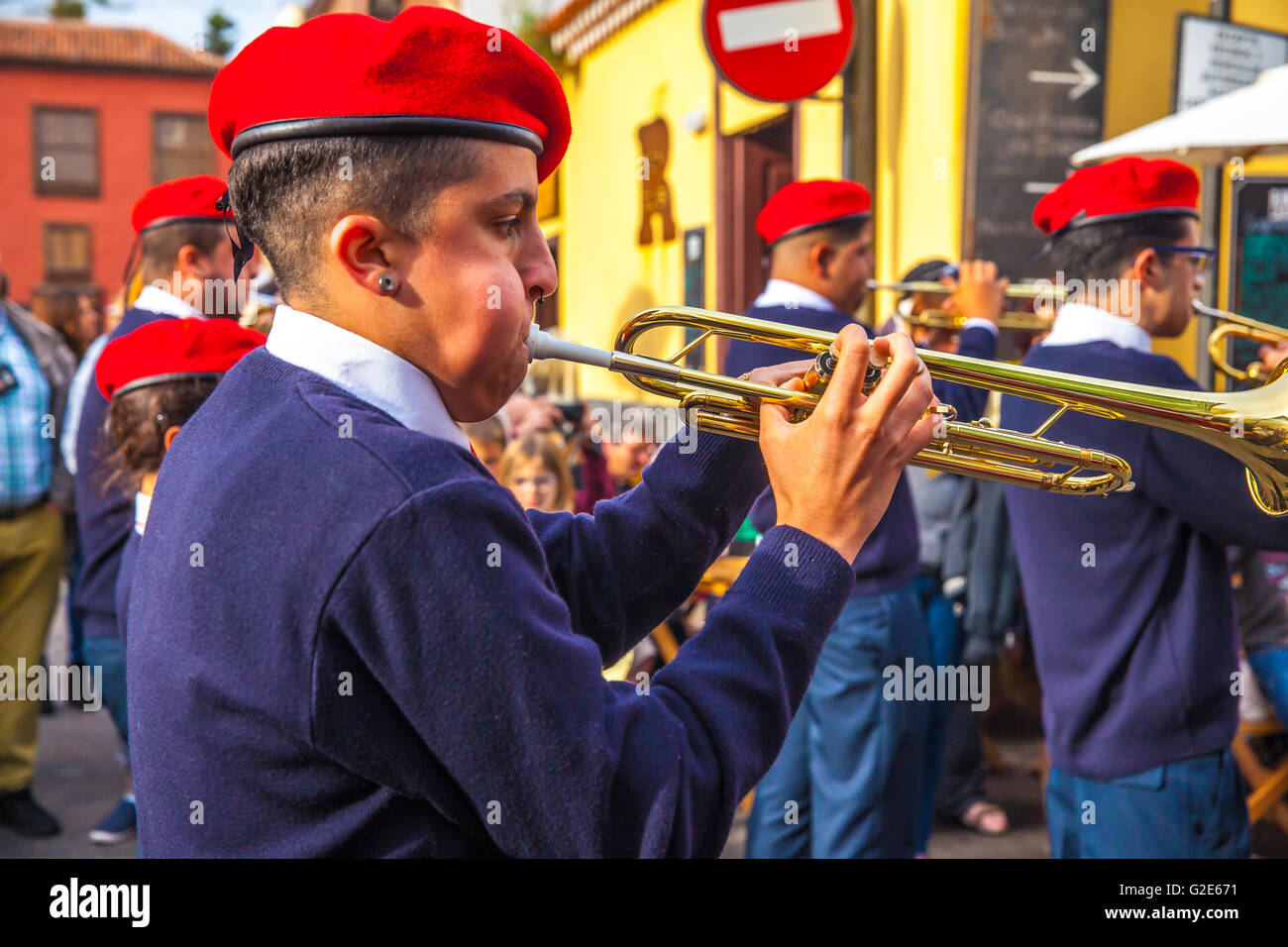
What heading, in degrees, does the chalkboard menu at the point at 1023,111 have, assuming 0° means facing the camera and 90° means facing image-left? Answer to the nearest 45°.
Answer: approximately 0°

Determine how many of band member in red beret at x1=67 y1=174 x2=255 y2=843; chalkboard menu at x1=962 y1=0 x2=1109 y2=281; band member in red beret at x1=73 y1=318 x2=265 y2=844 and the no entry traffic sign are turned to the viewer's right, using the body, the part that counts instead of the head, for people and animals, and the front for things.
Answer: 2

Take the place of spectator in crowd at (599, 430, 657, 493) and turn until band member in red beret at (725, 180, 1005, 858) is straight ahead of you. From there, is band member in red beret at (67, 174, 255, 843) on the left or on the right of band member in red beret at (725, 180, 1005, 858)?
right

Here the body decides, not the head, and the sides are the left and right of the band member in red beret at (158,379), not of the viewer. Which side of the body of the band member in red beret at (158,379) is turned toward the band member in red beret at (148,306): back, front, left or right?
left

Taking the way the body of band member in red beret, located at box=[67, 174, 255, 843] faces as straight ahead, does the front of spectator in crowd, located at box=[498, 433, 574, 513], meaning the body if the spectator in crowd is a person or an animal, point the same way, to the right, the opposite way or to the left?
to the right

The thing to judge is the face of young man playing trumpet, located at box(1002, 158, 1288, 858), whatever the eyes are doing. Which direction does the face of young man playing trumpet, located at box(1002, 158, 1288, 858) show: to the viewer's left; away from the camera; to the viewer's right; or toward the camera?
to the viewer's right

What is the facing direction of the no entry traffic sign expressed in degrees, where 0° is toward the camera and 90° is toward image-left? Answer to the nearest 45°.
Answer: approximately 0°

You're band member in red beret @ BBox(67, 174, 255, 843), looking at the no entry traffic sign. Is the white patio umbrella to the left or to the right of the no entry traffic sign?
right

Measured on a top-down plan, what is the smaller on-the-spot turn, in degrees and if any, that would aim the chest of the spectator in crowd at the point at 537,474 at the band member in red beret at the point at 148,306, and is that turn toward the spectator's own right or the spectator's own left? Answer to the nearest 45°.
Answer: approximately 45° to the spectator's own right

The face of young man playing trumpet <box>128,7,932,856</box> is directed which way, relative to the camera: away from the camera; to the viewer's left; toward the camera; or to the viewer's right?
to the viewer's right

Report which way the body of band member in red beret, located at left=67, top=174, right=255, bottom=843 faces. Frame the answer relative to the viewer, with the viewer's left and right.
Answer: facing to the right of the viewer

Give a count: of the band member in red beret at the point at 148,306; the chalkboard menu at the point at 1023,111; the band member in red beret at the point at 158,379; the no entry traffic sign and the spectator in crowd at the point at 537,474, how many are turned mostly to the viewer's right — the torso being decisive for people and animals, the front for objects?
2
